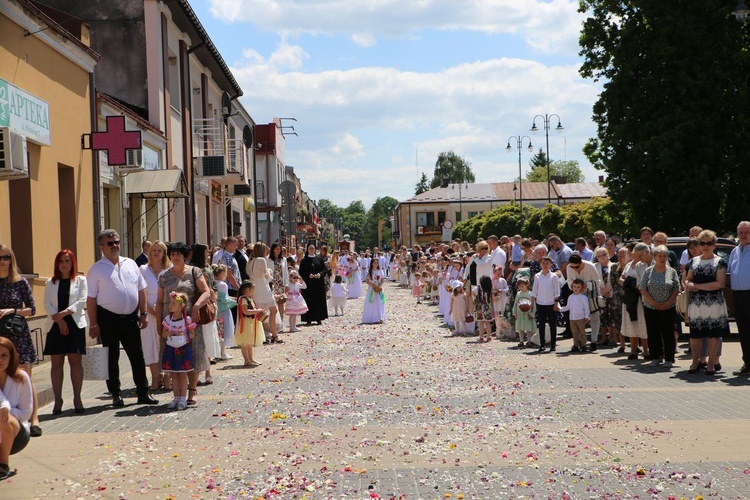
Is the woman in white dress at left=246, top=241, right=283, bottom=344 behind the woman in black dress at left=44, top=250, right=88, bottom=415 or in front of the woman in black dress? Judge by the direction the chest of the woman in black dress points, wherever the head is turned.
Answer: behind

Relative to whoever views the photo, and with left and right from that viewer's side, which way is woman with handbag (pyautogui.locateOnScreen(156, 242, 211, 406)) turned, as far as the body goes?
facing the viewer

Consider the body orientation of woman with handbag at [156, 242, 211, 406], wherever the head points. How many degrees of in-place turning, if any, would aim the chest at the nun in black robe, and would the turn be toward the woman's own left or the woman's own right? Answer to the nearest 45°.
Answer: approximately 180°

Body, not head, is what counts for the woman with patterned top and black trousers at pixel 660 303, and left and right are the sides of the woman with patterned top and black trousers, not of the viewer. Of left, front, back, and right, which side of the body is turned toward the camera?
front

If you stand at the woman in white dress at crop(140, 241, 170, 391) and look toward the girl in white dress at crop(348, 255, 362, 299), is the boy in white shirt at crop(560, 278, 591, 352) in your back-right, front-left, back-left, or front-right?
front-right

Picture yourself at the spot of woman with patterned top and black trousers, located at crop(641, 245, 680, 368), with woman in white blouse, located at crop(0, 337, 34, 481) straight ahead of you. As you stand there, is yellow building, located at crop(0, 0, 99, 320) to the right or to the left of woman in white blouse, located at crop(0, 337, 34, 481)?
right
